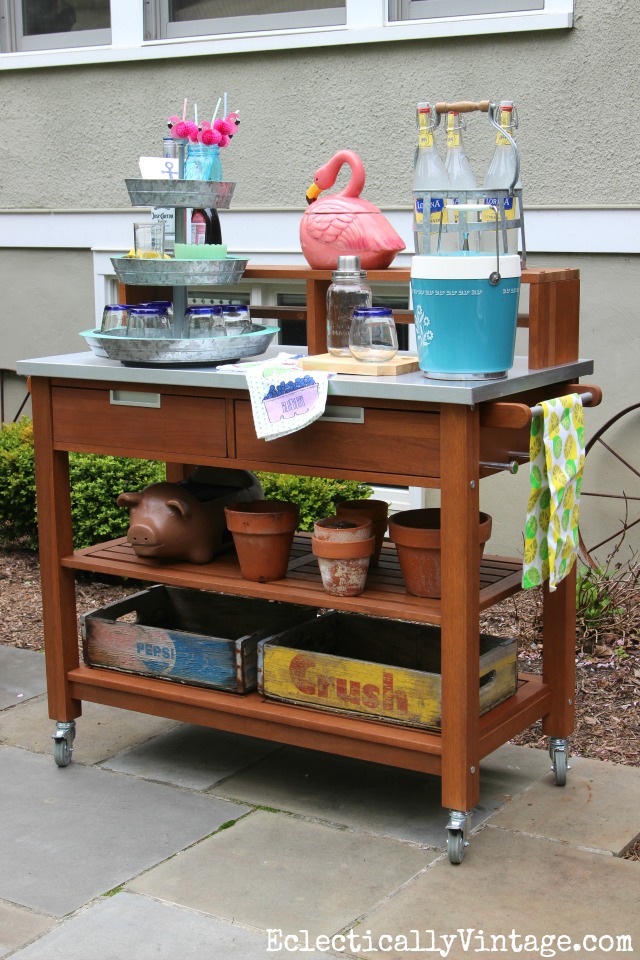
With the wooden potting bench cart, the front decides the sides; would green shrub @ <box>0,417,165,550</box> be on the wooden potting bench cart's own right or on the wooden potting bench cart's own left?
on the wooden potting bench cart's own right

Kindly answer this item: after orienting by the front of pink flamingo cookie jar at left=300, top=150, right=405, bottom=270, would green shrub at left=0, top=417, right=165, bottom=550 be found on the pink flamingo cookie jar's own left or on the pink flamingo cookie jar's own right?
on the pink flamingo cookie jar's own right

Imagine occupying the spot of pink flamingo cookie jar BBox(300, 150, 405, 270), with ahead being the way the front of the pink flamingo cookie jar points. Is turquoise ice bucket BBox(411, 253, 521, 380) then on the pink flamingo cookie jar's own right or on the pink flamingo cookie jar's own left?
on the pink flamingo cookie jar's own left

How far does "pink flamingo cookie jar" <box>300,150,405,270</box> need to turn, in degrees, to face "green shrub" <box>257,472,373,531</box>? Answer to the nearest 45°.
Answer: approximately 90° to its right

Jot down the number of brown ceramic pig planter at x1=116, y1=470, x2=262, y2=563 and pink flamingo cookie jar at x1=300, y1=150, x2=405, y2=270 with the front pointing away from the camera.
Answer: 0

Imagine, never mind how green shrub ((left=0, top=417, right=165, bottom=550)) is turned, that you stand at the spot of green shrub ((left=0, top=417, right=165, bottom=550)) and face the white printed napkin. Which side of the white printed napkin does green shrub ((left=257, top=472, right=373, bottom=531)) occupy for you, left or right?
left

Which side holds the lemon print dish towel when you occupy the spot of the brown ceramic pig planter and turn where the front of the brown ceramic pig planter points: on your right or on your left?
on your left

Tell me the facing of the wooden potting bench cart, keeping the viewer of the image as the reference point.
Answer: facing the viewer and to the left of the viewer

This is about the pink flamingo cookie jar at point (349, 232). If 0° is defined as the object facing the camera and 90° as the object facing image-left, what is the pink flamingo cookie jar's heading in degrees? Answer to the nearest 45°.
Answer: approximately 90°
